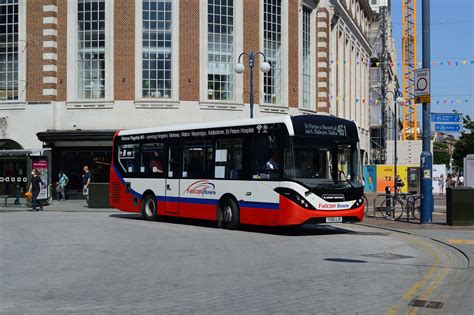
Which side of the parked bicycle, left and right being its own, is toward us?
left

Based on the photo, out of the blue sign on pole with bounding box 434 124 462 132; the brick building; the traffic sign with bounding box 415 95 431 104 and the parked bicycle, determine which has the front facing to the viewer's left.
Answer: the parked bicycle

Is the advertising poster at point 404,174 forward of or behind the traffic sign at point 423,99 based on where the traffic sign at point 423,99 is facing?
behind

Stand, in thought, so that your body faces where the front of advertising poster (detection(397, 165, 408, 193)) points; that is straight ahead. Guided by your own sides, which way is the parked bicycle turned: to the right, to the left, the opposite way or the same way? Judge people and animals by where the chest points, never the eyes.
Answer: to the right

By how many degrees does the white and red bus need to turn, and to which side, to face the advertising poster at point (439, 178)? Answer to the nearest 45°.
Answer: approximately 90° to its left

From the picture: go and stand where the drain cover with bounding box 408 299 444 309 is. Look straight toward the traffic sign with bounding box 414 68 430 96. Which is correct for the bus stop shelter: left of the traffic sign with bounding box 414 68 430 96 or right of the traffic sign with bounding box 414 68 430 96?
left

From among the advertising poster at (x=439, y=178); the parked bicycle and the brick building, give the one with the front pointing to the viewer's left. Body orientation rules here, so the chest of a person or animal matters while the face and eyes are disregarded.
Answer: the parked bicycle

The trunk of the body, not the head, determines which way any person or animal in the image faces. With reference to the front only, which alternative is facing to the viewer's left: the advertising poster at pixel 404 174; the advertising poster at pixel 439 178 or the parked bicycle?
the parked bicycle
